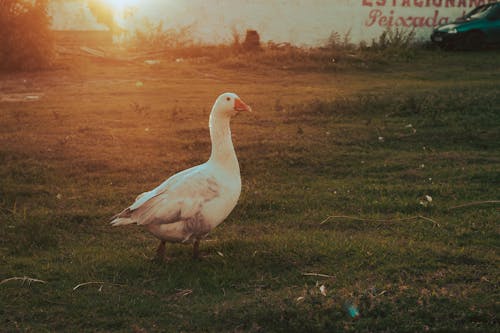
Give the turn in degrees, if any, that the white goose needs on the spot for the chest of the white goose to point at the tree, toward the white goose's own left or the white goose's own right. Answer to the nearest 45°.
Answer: approximately 90° to the white goose's own left

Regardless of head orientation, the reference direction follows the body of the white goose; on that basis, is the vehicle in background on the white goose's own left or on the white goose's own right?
on the white goose's own left

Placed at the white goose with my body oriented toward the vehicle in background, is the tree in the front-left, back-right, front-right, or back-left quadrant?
front-left

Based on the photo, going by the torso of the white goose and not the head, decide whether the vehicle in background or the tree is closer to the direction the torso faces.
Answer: the vehicle in background

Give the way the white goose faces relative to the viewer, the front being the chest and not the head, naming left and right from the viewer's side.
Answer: facing to the right of the viewer

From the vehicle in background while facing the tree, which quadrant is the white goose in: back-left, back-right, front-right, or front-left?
front-left

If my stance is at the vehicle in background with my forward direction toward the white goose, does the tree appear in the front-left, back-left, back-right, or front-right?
front-right
